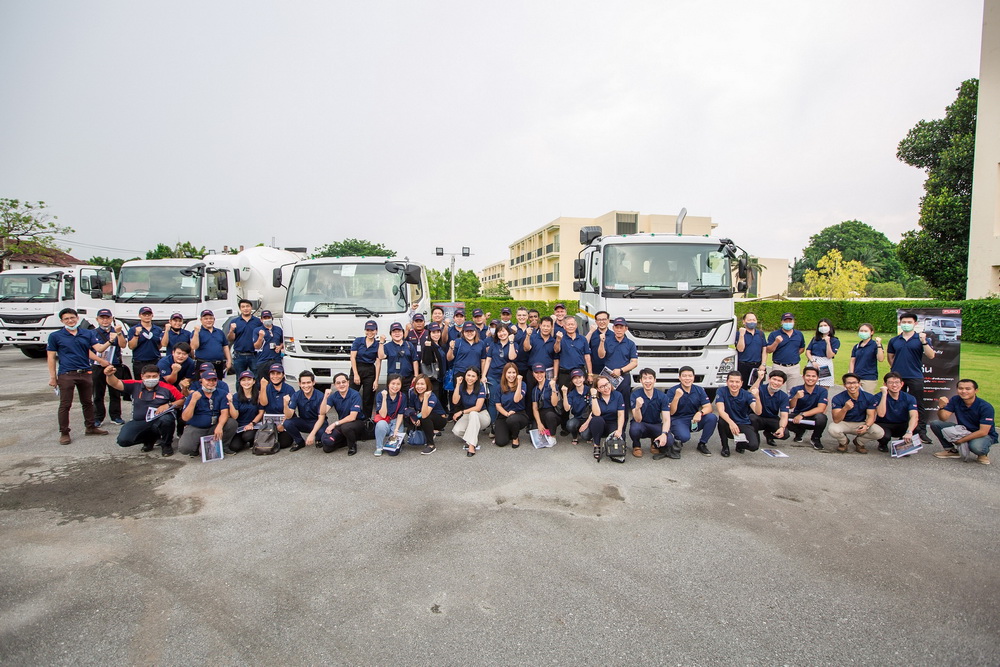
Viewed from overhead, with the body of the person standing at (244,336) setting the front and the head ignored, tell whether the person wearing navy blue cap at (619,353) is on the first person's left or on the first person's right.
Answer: on the first person's left

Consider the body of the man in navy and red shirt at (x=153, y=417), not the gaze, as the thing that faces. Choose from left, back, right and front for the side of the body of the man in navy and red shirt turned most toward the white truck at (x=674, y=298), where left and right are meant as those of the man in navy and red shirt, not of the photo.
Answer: left

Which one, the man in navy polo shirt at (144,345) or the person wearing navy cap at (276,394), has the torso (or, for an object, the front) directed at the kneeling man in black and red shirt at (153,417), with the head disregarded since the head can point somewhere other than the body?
the man in navy polo shirt at (144,345)

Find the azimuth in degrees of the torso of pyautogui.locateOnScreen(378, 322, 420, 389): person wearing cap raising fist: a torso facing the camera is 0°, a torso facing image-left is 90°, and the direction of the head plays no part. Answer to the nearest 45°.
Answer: approximately 0°

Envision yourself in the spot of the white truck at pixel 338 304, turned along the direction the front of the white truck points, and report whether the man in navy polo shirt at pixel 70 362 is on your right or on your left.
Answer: on your right

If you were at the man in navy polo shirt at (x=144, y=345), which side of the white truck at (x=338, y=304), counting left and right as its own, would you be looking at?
right

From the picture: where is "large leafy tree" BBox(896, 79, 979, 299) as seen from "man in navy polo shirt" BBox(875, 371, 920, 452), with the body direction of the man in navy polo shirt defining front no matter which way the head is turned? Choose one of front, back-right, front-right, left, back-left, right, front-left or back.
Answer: back
